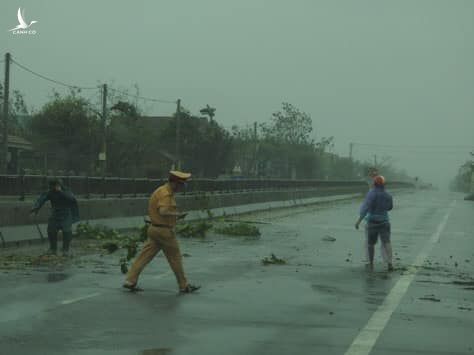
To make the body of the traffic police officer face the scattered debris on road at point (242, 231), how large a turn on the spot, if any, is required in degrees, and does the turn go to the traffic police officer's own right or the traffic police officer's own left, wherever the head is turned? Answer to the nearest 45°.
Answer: approximately 90° to the traffic police officer's own left

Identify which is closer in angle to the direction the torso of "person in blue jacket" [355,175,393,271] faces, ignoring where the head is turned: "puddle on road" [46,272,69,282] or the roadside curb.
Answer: the roadside curb

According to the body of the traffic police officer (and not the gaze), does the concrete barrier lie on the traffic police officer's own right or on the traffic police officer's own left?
on the traffic police officer's own left

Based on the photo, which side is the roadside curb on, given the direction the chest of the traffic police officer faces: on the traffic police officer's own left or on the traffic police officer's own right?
on the traffic police officer's own left

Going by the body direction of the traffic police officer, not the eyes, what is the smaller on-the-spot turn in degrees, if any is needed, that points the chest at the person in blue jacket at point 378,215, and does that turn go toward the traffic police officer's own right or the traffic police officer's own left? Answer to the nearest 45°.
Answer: approximately 45° to the traffic police officer's own left

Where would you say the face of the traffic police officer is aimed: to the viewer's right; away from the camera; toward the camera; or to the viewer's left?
to the viewer's right

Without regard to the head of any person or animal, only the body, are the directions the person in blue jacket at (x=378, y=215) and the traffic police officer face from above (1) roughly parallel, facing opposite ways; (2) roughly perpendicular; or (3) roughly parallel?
roughly perpendicular

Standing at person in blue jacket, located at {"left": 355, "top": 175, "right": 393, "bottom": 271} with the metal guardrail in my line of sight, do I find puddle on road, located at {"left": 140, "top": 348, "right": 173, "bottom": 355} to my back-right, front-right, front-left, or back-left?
back-left

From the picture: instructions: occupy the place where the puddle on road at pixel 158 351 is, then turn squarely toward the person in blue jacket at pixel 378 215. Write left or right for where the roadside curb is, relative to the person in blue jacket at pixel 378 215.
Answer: left

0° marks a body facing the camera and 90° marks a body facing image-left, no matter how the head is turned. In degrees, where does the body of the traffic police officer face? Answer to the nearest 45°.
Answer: approximately 270°

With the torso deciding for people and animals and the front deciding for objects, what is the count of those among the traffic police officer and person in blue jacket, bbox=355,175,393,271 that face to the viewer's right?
1

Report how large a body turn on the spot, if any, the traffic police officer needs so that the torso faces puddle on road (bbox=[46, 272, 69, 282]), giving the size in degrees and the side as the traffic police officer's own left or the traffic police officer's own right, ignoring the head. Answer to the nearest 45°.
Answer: approximately 135° to the traffic police officer's own left

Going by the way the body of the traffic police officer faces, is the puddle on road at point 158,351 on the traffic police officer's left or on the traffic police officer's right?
on the traffic police officer's right
